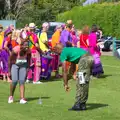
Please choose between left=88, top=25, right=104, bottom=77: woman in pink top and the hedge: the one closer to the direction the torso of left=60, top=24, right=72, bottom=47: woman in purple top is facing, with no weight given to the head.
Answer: the woman in pink top

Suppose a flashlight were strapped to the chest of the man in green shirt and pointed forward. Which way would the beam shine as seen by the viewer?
to the viewer's left

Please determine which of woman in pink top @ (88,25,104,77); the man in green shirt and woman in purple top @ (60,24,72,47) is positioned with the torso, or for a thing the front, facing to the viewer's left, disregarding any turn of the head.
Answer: the man in green shirt

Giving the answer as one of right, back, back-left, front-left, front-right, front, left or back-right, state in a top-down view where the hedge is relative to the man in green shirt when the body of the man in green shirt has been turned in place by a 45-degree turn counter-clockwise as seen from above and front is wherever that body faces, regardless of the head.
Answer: back-right

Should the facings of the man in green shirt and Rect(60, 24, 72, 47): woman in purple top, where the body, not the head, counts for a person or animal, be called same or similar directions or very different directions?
very different directions
